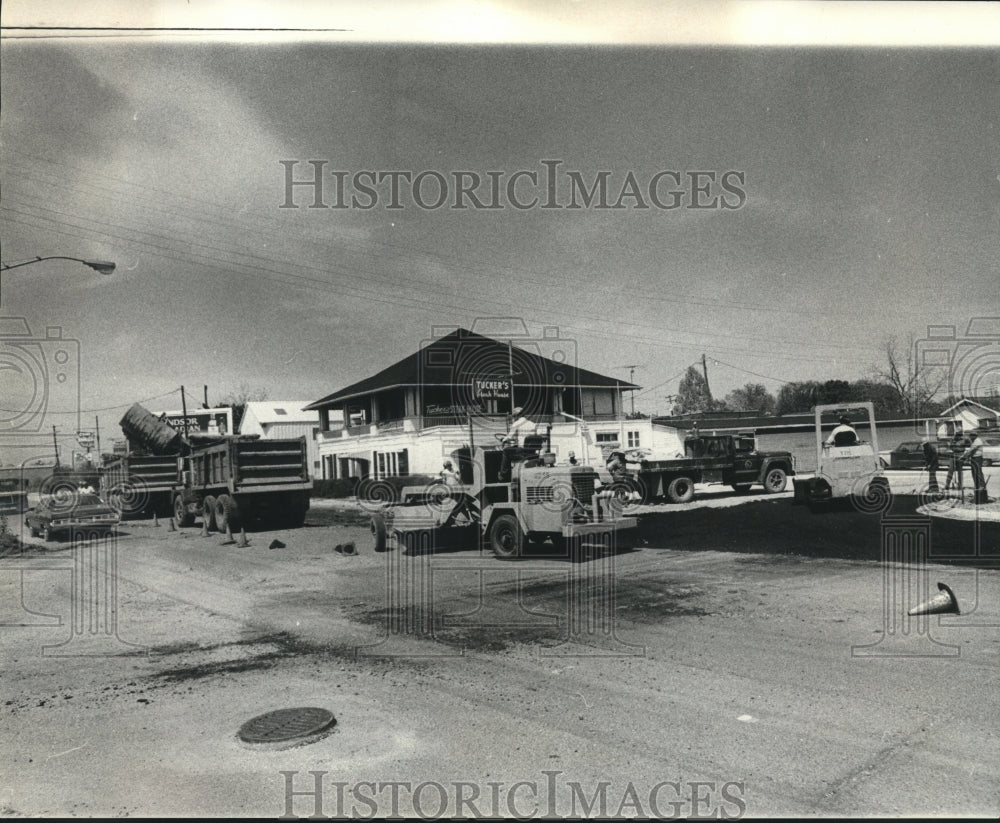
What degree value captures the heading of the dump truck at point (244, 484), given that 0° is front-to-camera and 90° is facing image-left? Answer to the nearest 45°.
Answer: approximately 135°

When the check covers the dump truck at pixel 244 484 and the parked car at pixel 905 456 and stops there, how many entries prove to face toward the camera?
0

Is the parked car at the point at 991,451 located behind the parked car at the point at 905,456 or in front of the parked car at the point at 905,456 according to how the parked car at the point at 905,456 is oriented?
behind

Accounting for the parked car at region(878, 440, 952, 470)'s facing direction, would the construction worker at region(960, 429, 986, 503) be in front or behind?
behind

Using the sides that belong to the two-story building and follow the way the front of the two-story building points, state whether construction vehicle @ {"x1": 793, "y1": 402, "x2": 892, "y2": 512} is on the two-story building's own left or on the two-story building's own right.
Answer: on the two-story building's own left

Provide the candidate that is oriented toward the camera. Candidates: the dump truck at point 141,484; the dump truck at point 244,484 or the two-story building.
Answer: the two-story building

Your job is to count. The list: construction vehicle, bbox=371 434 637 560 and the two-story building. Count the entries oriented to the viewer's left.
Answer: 0

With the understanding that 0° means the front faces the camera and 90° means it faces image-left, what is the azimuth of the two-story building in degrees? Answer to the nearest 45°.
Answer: approximately 0°

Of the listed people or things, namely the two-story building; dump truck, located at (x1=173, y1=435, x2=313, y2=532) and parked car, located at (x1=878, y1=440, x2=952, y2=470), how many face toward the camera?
1

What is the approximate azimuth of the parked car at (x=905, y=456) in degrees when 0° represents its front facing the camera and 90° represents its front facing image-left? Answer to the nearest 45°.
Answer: approximately 90°
